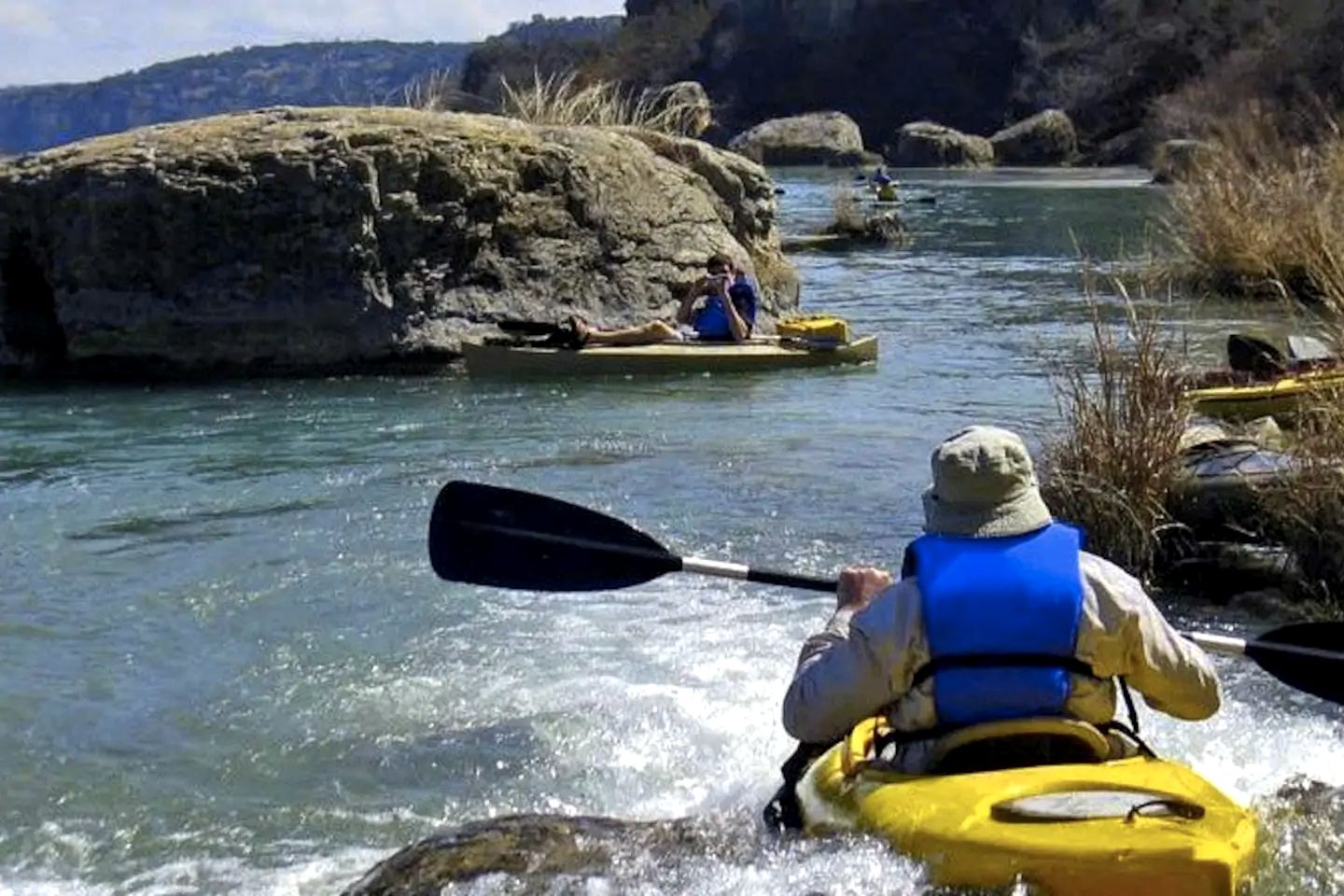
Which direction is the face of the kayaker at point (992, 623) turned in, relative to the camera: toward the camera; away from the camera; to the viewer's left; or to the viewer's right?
away from the camera

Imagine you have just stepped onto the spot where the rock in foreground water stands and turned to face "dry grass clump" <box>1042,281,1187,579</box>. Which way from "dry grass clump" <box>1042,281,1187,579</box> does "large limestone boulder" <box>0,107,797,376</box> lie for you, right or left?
left

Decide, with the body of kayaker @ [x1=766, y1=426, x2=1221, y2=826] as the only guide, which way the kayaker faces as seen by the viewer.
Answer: away from the camera

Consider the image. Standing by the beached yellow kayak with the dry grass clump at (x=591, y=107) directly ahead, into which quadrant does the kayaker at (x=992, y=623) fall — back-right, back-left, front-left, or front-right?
back-left

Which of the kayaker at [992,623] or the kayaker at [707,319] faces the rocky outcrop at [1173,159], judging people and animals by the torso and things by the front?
the kayaker at [992,623]

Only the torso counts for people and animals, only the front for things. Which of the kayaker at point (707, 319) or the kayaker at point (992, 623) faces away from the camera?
the kayaker at point (992, 623)
